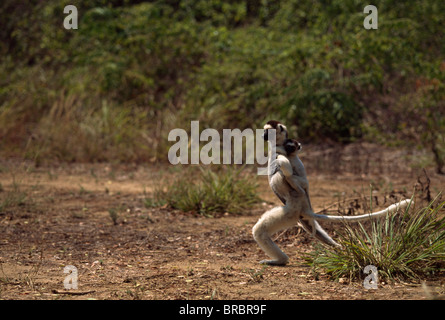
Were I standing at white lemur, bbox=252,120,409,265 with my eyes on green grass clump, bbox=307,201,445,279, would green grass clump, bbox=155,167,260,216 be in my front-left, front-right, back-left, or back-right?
back-left

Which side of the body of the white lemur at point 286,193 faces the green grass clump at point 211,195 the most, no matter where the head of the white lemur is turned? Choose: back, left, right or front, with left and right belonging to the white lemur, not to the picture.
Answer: right
